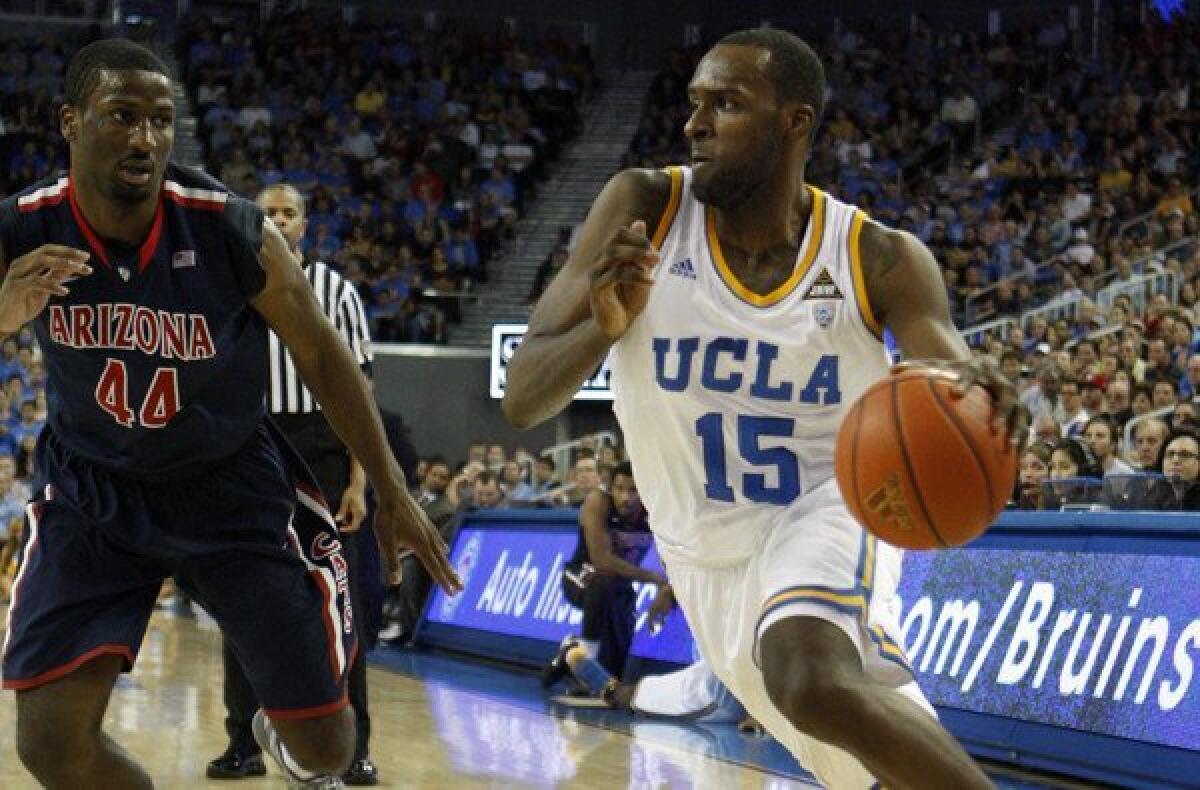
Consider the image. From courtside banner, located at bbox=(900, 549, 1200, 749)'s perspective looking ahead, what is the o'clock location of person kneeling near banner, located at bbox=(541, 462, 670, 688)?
The person kneeling near banner is roughly at 3 o'clock from the courtside banner.

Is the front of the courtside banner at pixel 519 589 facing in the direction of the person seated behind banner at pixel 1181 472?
no

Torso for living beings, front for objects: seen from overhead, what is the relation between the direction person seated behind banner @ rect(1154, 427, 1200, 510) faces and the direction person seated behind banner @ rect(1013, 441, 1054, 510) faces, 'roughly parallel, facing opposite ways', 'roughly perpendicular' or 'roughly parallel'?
roughly parallel

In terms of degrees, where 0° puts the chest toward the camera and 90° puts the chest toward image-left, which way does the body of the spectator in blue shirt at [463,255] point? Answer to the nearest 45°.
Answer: approximately 0°

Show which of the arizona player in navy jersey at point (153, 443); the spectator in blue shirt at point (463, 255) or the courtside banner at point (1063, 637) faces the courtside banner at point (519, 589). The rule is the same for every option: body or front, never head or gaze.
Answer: the spectator in blue shirt

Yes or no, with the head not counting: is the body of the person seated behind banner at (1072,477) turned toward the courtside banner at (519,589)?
no

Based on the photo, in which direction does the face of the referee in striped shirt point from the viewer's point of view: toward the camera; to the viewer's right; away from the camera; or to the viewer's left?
toward the camera

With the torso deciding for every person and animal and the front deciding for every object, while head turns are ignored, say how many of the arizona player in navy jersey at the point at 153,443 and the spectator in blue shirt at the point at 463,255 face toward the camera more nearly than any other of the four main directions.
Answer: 2

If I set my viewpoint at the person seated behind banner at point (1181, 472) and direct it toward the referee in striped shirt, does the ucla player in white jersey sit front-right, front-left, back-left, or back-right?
front-left

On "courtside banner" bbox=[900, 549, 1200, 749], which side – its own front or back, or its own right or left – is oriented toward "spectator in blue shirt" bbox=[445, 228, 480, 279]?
right

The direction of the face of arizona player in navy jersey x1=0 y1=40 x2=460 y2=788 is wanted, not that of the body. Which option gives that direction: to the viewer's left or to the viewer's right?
to the viewer's right

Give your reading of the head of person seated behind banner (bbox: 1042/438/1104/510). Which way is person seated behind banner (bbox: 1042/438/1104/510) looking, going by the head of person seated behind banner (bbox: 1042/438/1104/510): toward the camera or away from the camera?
toward the camera

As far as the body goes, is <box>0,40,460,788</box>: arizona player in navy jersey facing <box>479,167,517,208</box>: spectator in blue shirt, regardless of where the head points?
no

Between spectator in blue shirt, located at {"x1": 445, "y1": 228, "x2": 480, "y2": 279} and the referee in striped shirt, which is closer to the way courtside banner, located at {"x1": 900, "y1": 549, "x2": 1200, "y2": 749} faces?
the referee in striped shirt

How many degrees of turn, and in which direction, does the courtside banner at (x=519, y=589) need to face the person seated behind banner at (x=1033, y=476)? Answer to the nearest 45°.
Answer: approximately 90° to its left

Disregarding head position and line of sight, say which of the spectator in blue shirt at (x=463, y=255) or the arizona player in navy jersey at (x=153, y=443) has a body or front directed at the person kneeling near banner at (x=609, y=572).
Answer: the spectator in blue shirt

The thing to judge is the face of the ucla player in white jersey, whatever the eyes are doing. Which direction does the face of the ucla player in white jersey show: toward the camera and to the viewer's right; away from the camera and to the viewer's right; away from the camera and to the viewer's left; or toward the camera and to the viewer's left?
toward the camera and to the viewer's left

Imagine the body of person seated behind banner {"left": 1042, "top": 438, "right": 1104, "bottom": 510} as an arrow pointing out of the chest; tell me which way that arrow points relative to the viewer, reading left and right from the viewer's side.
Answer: facing the viewer and to the left of the viewer
